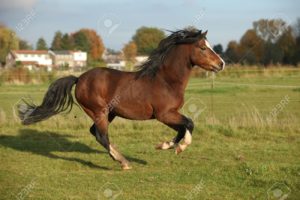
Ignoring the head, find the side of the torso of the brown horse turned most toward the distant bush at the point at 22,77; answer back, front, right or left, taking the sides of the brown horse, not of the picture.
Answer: left

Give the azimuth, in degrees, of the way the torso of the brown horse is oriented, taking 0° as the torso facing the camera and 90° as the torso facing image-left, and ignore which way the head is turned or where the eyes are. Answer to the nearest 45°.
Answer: approximately 270°
